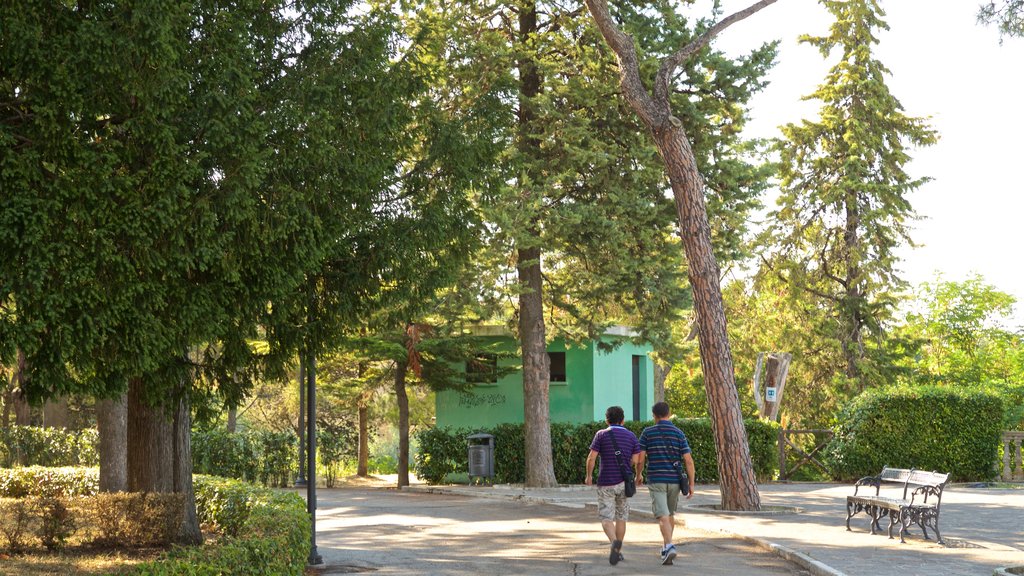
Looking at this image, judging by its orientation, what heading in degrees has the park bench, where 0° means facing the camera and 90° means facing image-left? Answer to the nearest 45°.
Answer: approximately 45°

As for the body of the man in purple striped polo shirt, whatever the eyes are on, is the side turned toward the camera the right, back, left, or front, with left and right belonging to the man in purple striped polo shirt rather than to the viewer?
back

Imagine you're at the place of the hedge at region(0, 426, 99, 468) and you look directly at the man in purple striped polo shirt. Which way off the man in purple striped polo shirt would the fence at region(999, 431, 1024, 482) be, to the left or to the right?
left

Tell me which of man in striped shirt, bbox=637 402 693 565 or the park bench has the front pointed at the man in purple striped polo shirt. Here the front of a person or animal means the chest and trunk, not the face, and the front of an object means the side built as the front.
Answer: the park bench

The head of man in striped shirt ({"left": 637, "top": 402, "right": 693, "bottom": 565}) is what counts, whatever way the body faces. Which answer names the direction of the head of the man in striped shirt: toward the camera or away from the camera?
away from the camera

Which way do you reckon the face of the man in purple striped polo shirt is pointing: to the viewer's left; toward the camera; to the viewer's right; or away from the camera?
away from the camera

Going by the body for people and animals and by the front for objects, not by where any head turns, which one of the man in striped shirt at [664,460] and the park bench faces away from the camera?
the man in striped shirt

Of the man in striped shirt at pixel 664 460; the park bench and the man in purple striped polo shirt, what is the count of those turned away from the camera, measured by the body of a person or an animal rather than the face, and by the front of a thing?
2

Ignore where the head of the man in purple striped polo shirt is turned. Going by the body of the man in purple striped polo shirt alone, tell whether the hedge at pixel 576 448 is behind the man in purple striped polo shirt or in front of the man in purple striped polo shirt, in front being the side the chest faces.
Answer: in front

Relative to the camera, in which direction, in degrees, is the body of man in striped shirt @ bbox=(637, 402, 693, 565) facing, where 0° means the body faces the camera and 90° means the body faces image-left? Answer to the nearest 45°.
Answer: approximately 180°

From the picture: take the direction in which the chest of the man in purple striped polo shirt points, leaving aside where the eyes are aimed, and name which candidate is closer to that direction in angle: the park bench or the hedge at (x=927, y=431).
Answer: the hedge
